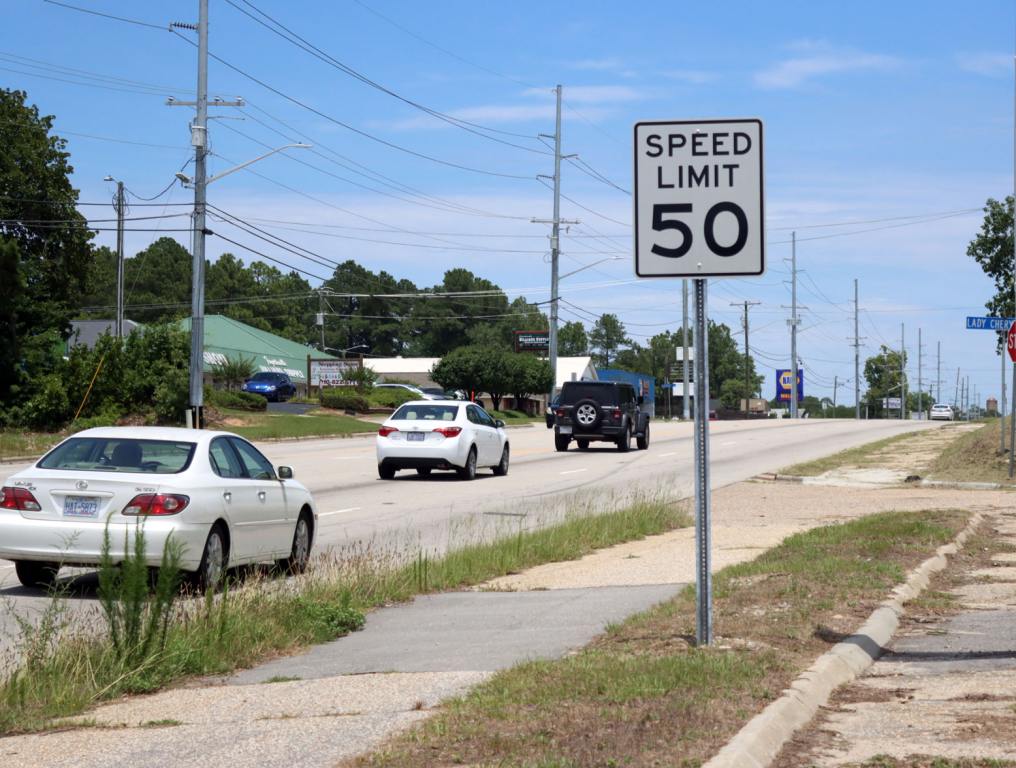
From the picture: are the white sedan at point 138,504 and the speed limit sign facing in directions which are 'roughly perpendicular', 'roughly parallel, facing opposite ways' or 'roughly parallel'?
roughly parallel, facing opposite ways

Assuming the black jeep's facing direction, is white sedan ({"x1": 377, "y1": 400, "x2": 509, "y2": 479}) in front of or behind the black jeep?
behind

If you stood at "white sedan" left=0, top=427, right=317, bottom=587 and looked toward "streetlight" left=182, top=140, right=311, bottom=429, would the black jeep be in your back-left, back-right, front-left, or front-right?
front-right

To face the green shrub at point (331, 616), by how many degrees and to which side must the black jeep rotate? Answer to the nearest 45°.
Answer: approximately 180°

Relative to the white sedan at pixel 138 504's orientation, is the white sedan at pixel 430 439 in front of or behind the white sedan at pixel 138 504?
in front

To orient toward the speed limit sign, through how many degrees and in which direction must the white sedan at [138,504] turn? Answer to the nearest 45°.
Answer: approximately 90° to its right

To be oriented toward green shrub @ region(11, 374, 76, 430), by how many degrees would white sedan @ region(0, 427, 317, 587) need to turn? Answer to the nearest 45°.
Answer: approximately 45° to its left

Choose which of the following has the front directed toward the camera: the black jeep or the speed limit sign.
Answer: the speed limit sign

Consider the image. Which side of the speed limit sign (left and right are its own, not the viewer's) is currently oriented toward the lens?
front

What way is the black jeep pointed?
away from the camera

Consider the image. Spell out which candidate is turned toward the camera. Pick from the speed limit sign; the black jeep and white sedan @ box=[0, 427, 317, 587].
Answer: the speed limit sign

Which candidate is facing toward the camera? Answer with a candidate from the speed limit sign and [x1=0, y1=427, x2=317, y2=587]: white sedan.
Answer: the speed limit sign
